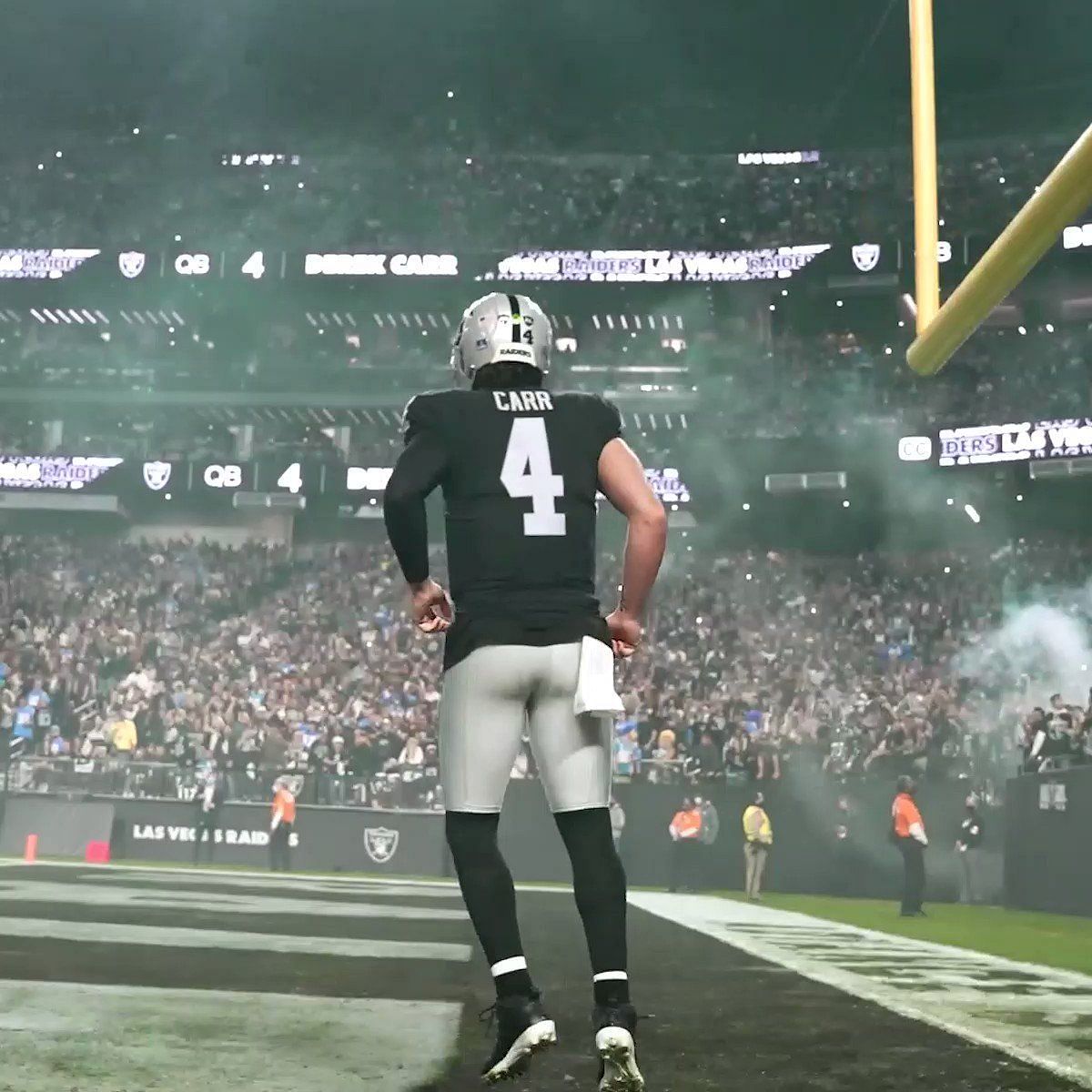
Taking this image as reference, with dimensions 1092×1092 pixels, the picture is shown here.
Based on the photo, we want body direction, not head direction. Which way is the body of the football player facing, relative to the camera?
away from the camera

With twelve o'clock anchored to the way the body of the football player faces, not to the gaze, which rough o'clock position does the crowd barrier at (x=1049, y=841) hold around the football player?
The crowd barrier is roughly at 1 o'clock from the football player.

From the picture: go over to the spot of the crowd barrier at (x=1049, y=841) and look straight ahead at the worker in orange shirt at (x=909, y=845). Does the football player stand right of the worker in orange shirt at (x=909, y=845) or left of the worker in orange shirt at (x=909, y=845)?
left

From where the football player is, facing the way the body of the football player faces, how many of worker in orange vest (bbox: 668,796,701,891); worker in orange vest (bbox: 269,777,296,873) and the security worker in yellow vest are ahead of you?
3

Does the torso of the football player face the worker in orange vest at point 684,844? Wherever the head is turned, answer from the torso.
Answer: yes

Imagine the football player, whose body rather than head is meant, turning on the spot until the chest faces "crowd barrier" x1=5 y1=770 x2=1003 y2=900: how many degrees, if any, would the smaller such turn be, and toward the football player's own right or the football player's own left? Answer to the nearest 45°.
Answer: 0° — they already face it

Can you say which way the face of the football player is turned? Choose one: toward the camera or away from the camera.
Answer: away from the camera

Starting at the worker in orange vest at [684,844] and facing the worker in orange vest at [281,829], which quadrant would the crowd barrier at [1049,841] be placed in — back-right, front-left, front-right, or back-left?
back-left
